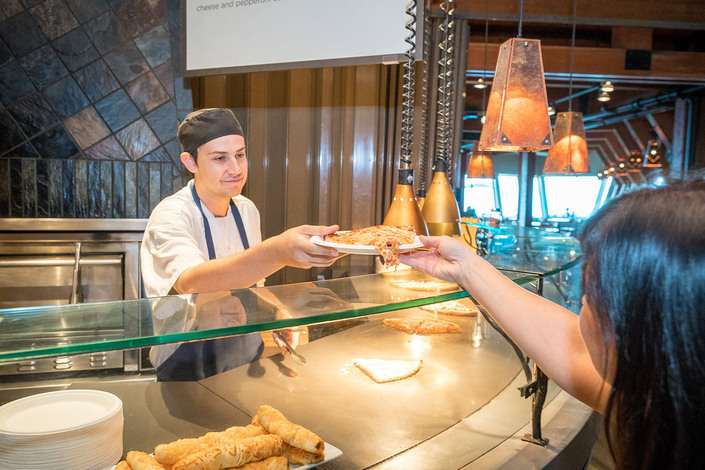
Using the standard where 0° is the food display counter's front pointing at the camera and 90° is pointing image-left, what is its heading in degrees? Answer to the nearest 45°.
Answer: approximately 315°

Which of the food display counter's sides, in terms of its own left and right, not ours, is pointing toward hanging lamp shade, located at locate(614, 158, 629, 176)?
left

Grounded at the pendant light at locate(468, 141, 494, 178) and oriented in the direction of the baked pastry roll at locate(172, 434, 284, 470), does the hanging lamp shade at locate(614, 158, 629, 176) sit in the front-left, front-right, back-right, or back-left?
back-left

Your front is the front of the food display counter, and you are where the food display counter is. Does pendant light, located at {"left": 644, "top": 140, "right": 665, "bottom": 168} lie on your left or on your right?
on your left

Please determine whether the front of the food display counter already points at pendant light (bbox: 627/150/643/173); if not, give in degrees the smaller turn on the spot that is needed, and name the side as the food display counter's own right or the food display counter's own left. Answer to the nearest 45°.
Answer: approximately 90° to the food display counter's own left

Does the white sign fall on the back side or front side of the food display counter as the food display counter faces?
on the back side
